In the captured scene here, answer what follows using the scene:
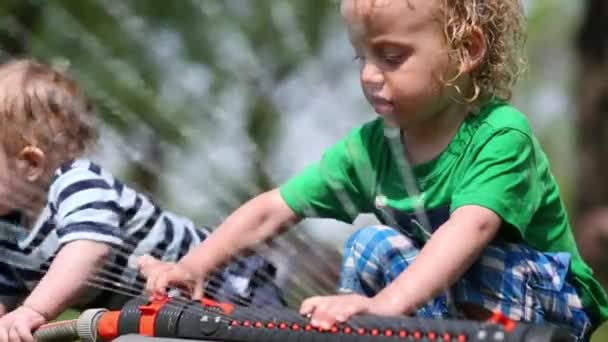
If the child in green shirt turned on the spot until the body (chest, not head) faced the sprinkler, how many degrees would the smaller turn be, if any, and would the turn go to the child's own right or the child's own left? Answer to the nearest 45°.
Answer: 0° — they already face it

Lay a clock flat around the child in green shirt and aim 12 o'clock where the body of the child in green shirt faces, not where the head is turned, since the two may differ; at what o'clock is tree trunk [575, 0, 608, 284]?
The tree trunk is roughly at 5 o'clock from the child in green shirt.

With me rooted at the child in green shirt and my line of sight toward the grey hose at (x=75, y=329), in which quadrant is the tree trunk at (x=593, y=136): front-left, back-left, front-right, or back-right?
back-right

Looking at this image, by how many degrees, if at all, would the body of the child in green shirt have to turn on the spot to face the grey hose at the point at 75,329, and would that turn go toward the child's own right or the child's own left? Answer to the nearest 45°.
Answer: approximately 45° to the child's own right

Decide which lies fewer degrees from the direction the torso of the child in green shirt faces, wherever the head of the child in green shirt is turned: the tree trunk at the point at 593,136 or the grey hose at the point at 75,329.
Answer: the grey hose

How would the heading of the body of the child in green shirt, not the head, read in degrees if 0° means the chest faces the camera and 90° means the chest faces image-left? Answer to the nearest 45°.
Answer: approximately 45°

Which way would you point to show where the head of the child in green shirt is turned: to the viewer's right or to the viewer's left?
to the viewer's left
